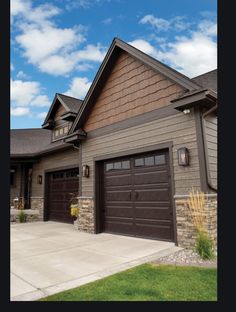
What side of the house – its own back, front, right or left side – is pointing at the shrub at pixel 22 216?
right

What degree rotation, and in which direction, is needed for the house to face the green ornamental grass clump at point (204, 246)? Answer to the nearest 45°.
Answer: approximately 45° to its left
